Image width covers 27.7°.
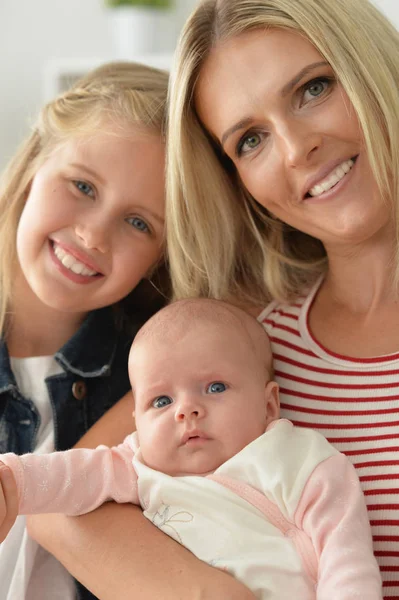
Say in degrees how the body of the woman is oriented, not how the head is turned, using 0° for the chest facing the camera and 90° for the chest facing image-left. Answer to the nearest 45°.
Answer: approximately 0°

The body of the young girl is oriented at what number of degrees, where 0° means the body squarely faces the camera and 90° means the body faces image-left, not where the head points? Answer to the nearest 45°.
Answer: approximately 0°

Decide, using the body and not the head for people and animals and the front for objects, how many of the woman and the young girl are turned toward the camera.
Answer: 2

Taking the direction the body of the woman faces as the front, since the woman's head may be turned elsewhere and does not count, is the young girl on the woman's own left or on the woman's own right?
on the woman's own right
